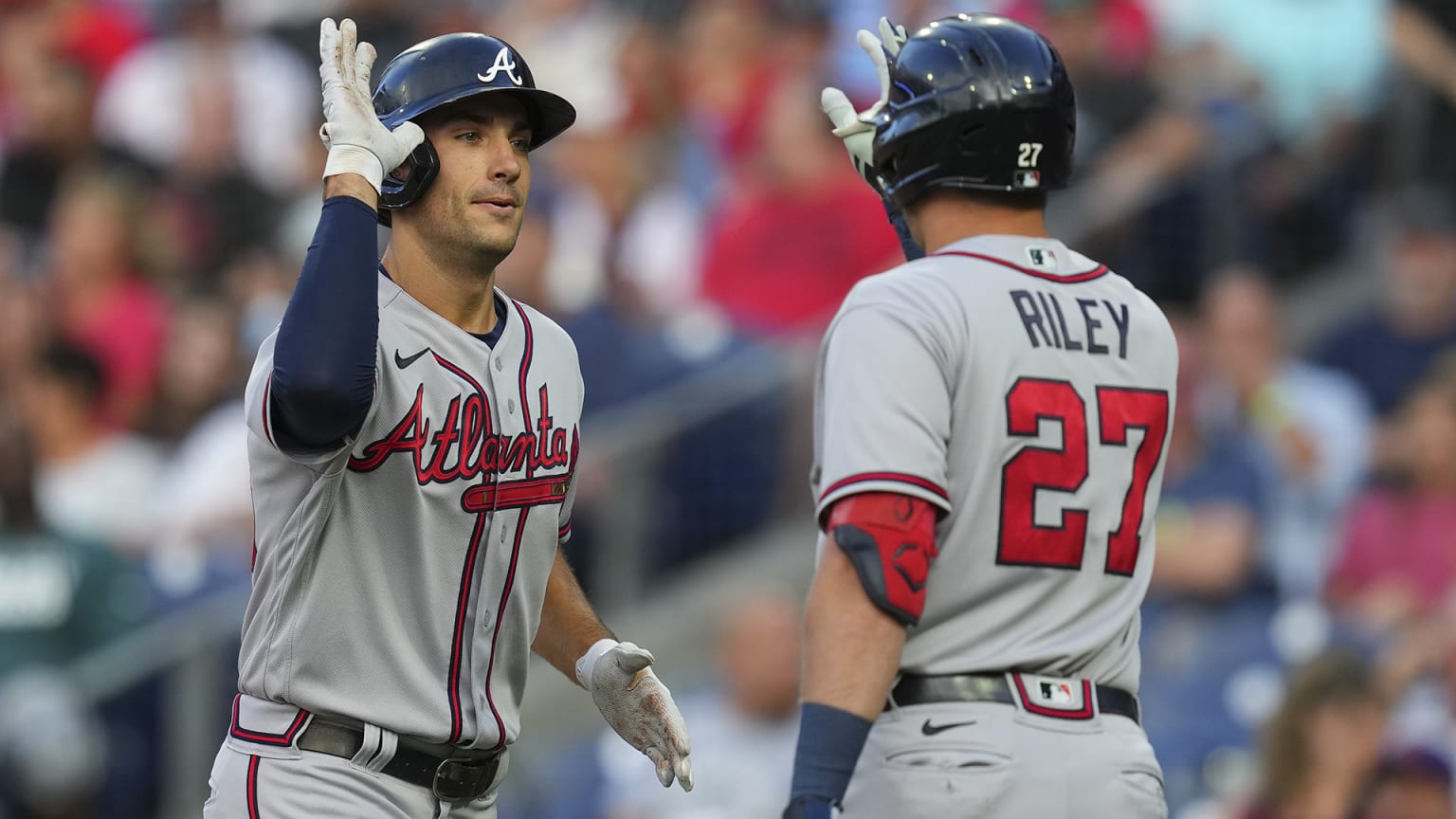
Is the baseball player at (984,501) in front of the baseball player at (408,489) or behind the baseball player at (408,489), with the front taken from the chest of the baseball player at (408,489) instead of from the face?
in front

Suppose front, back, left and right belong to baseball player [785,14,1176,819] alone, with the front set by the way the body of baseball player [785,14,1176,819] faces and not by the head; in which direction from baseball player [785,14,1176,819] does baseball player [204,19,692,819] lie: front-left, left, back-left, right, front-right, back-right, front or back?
front-left

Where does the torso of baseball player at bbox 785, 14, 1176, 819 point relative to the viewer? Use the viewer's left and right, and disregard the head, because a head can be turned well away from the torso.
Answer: facing away from the viewer and to the left of the viewer

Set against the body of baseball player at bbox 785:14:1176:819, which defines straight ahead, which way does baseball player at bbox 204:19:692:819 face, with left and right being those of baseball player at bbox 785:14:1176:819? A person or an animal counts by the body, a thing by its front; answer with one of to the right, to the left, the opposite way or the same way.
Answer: the opposite way

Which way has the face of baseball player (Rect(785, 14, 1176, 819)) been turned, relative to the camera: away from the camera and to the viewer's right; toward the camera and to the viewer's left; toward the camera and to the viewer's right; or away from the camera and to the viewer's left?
away from the camera and to the viewer's left

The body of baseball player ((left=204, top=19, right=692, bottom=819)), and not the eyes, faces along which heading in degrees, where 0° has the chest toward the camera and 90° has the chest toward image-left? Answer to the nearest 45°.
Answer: approximately 315°

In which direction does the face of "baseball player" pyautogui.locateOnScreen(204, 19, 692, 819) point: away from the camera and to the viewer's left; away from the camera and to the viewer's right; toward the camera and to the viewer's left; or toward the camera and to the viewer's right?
toward the camera and to the viewer's right
